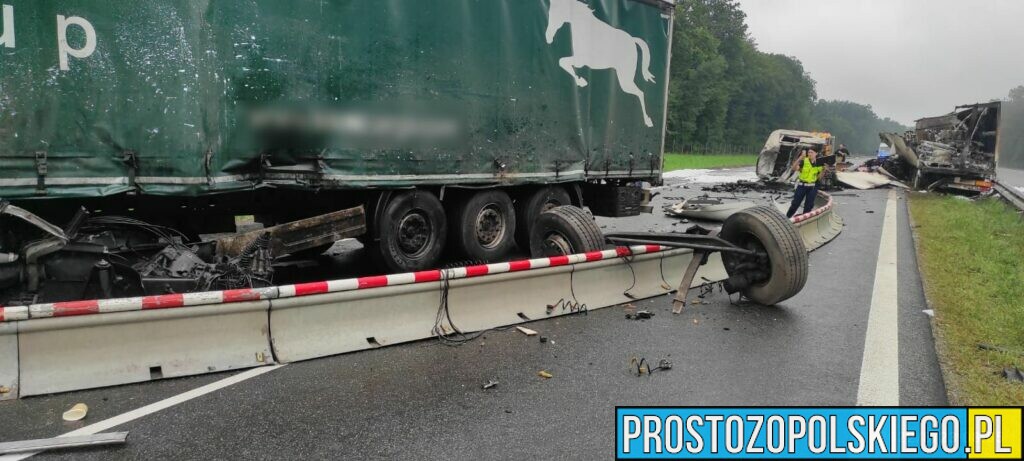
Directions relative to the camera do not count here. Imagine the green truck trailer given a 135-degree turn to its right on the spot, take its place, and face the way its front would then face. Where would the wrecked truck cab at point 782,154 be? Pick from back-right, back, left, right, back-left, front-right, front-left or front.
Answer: front-right

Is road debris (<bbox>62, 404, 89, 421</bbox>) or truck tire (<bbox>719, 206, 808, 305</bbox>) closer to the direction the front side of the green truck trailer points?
the road debris

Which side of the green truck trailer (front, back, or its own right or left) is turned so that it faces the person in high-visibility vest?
back

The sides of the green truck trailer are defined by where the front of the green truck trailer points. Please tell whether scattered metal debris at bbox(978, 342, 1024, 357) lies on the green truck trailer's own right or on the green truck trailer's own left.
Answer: on the green truck trailer's own left

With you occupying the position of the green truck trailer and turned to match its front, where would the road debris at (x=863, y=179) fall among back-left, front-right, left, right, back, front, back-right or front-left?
back

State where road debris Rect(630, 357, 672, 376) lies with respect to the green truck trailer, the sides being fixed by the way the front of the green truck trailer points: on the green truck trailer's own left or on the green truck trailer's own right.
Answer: on the green truck trailer's own left

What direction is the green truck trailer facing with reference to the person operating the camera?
facing the viewer and to the left of the viewer

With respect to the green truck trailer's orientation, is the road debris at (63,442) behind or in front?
in front

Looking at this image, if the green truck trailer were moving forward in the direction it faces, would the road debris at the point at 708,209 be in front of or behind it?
behind

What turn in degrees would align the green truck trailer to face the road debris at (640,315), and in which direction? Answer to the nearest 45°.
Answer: approximately 135° to its left

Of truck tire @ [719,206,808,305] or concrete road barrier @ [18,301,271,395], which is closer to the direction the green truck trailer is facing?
the concrete road barrier
